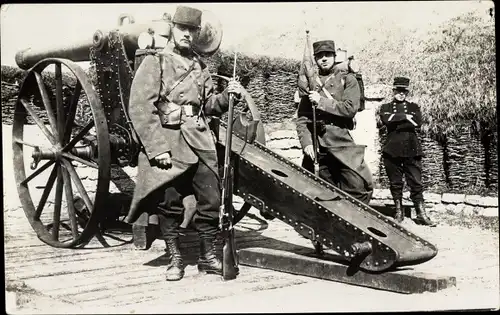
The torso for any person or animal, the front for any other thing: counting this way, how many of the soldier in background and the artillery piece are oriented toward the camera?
1

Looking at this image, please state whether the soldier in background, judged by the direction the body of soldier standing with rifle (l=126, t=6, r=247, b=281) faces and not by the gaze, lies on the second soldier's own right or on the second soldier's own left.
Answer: on the second soldier's own left

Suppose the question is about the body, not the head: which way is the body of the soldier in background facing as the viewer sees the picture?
toward the camera

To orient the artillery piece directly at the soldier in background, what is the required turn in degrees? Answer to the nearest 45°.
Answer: approximately 90° to its right

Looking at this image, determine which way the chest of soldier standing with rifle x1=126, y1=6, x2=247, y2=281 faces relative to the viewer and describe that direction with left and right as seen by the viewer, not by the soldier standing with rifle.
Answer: facing the viewer and to the right of the viewer

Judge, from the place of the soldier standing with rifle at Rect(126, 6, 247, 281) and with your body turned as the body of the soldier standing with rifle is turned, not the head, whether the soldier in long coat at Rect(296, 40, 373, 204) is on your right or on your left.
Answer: on your left
